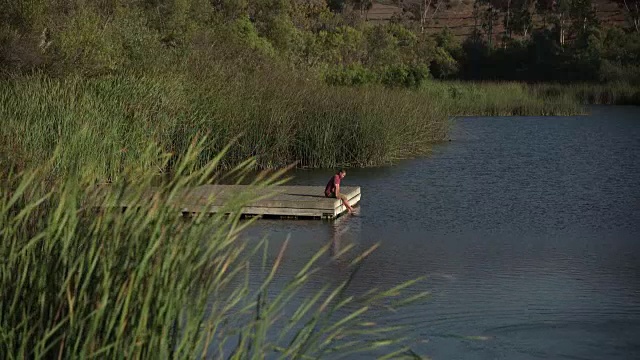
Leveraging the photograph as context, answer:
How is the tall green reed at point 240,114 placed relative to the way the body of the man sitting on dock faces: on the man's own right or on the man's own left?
on the man's own left

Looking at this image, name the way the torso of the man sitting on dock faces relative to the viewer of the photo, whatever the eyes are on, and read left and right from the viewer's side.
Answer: facing to the right of the viewer
